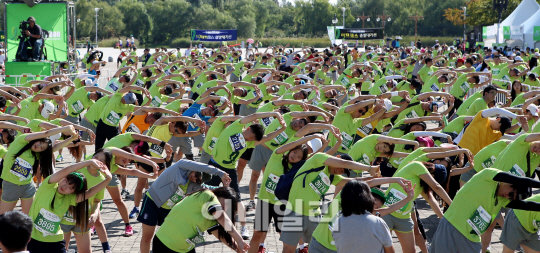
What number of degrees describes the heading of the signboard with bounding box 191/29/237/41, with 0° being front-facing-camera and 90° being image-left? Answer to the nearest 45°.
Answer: approximately 0°

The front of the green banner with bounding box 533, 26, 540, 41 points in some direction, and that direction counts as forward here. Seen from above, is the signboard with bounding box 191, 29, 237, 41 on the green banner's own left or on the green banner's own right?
on the green banner's own right

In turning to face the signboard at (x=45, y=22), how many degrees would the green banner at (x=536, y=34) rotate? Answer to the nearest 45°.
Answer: approximately 45° to its right

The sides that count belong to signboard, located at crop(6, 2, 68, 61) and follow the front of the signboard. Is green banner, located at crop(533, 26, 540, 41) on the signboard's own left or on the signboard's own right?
on the signboard's own left

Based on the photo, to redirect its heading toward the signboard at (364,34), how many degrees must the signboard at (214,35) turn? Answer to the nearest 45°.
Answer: approximately 90° to its left

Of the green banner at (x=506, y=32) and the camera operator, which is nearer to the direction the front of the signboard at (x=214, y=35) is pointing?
the camera operator

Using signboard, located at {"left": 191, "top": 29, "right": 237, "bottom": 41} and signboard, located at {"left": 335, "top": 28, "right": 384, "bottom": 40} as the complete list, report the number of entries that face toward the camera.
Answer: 2

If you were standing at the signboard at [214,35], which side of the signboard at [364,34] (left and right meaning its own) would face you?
right
